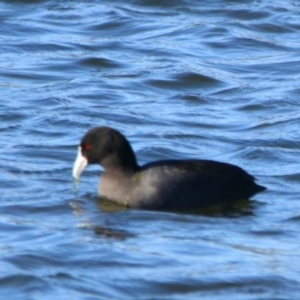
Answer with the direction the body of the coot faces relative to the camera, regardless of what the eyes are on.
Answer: to the viewer's left
